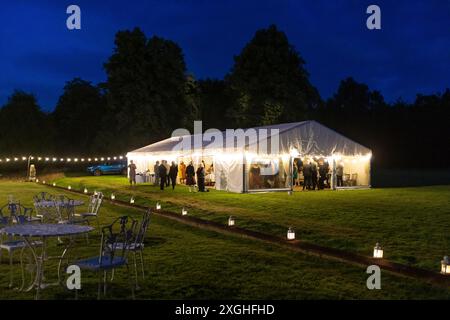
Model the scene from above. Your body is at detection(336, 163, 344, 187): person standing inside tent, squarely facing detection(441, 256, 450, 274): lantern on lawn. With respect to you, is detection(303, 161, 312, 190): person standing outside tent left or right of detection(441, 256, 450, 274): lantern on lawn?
right

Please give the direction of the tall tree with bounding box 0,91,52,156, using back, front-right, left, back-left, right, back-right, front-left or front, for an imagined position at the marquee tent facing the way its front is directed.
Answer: back

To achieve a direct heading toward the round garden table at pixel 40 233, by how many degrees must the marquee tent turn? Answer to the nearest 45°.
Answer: approximately 45° to its right

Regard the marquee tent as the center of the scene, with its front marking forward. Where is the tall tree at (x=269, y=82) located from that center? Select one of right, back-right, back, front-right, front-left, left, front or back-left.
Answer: back-left

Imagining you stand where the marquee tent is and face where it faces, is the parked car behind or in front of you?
behind

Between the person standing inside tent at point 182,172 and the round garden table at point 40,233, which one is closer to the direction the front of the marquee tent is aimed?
the round garden table

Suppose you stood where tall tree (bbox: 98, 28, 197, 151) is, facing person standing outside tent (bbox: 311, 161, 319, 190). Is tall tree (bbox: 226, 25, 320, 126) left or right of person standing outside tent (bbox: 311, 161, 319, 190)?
left

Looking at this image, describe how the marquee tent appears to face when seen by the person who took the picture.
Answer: facing the viewer and to the right of the viewer
